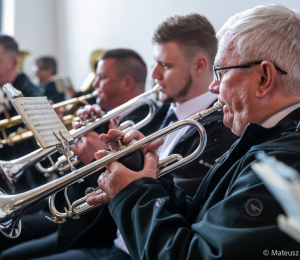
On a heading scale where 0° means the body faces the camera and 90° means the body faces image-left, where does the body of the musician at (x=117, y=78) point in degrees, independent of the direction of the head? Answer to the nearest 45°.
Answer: approximately 90°

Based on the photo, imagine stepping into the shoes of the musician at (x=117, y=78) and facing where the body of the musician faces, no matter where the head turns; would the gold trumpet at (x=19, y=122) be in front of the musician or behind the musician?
in front

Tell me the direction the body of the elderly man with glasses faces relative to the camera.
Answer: to the viewer's left

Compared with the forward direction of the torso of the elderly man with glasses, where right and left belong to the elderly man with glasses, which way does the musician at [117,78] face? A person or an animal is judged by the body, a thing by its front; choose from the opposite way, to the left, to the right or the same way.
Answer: the same way

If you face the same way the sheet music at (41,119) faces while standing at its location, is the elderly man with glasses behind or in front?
in front

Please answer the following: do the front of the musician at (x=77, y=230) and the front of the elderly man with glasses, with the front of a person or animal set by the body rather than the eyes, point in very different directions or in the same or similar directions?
same or similar directions

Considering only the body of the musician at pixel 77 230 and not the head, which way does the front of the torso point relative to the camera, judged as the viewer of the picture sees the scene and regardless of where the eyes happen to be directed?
to the viewer's left

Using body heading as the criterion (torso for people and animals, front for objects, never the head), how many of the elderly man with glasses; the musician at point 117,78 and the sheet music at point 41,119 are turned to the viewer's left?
2

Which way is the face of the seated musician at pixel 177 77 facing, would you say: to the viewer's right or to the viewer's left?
to the viewer's left

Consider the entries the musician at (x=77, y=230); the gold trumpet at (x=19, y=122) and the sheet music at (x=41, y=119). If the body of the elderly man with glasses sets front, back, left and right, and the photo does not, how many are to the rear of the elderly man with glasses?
0

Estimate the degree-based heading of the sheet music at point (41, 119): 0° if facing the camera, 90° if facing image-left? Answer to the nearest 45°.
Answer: approximately 315°

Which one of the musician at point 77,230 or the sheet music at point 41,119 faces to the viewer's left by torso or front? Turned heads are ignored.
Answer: the musician

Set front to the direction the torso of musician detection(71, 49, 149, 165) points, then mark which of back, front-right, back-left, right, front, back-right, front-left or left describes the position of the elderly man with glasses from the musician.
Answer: left
